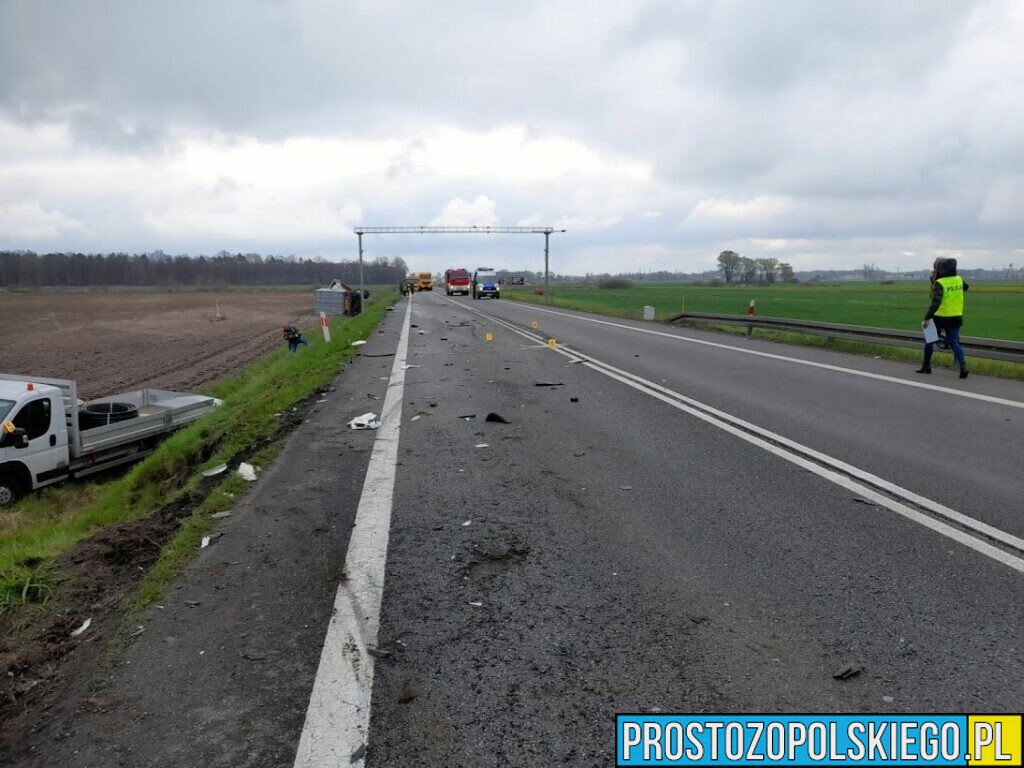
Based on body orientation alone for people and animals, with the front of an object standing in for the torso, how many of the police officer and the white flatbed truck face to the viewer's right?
0

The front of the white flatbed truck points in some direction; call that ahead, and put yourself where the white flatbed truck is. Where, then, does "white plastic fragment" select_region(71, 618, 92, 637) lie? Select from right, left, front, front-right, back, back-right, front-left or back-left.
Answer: front-left

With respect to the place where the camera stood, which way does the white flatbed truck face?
facing the viewer and to the left of the viewer

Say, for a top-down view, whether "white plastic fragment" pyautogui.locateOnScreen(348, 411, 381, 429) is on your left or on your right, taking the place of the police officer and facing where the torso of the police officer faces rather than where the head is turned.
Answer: on your left

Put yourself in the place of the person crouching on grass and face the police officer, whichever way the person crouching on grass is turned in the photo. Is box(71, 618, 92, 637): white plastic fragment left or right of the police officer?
right

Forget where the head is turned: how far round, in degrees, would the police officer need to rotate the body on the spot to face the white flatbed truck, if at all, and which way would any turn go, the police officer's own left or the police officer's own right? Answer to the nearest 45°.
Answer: approximately 90° to the police officer's own left
